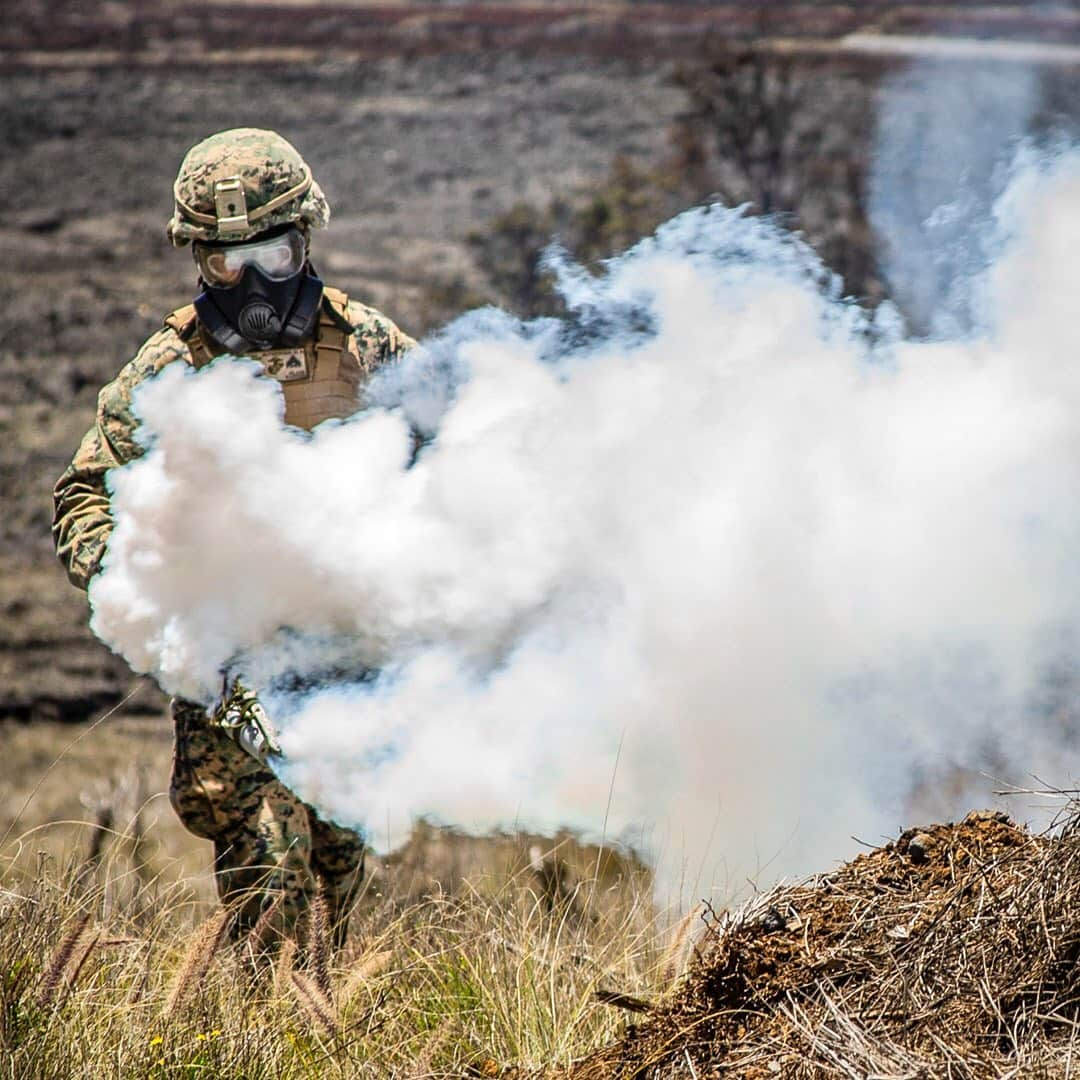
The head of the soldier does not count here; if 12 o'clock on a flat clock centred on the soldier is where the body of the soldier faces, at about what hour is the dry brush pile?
The dry brush pile is roughly at 11 o'clock from the soldier.

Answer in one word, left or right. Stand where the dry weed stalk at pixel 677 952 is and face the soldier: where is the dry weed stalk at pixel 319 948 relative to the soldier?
left

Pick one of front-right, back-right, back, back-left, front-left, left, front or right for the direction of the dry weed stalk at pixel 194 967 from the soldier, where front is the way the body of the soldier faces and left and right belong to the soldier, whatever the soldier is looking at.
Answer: front

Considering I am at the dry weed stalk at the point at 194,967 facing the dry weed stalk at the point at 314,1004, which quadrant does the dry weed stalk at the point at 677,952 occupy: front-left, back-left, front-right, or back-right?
front-left

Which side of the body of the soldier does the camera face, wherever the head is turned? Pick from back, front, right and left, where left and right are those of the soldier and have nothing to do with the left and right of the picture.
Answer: front

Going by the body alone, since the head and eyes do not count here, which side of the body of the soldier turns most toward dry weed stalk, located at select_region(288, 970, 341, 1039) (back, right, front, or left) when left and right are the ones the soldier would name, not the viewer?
front

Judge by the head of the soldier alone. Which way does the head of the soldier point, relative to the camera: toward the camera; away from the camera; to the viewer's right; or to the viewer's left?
toward the camera

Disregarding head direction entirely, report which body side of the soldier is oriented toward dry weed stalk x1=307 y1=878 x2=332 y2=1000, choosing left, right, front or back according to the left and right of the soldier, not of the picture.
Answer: front

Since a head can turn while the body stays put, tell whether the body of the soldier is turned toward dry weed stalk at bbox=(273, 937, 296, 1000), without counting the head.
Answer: yes

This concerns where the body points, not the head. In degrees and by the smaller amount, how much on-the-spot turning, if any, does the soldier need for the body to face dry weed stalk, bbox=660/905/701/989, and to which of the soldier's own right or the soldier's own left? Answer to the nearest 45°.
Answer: approximately 45° to the soldier's own left

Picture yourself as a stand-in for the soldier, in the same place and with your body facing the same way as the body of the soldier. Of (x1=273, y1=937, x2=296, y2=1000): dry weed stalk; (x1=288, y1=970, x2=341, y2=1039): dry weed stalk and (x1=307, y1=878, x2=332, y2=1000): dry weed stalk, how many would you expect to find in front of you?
3
